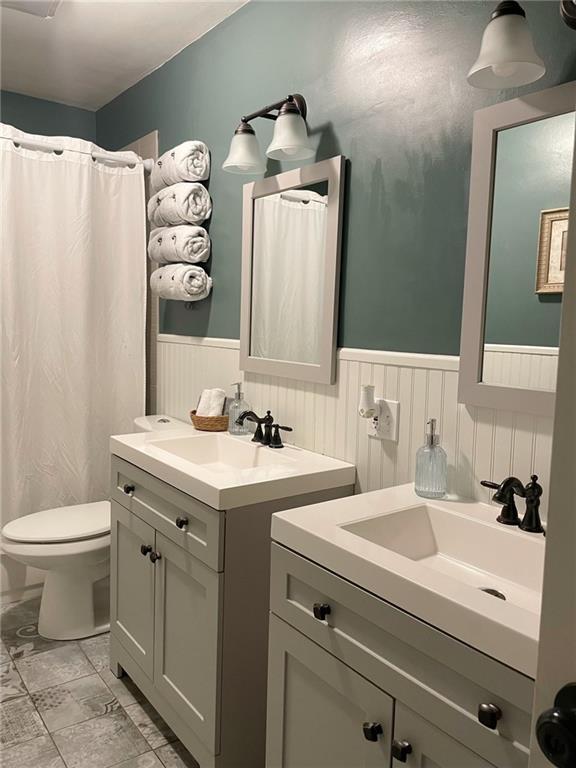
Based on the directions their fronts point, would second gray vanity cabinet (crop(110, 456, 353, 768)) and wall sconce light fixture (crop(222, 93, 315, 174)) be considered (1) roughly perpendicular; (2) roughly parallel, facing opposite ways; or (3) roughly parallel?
roughly parallel

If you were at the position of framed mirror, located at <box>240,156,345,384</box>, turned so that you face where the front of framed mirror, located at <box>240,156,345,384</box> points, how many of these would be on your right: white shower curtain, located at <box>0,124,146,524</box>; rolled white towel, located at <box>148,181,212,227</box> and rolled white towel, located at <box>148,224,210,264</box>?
3

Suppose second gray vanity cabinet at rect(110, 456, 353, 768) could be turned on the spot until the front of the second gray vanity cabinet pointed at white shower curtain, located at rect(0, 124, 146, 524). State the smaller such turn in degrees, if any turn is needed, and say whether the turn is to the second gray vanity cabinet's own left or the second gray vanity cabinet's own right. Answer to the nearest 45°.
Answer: approximately 90° to the second gray vanity cabinet's own right

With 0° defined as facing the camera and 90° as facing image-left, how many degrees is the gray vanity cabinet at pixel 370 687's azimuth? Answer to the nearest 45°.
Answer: approximately 45°

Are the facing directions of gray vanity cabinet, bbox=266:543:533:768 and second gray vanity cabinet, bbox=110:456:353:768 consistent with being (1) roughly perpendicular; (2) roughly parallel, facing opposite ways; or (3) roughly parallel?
roughly parallel

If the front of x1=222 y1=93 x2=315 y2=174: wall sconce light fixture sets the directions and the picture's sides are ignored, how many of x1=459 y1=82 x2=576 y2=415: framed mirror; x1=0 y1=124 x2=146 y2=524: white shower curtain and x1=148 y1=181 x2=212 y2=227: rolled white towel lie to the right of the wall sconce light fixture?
2

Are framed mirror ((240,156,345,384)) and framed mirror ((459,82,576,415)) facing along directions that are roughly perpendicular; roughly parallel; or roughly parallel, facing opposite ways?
roughly parallel

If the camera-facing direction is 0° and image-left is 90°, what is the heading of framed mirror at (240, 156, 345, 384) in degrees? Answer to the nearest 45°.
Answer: approximately 45°

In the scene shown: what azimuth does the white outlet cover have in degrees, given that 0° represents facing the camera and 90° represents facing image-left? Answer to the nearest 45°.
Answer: approximately 45°

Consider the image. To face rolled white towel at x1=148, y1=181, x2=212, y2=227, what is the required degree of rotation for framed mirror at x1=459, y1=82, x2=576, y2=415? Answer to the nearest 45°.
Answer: approximately 90° to its right

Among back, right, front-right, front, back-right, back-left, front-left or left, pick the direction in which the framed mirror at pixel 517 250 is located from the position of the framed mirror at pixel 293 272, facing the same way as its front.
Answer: left

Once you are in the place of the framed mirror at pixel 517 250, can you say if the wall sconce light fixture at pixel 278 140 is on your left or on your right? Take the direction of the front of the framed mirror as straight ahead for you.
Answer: on your right

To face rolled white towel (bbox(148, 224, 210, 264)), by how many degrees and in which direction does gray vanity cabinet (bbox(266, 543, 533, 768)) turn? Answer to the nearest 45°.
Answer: approximately 90° to its right

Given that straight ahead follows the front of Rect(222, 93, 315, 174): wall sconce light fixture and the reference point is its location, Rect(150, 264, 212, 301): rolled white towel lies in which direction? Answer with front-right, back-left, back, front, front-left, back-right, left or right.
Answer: right

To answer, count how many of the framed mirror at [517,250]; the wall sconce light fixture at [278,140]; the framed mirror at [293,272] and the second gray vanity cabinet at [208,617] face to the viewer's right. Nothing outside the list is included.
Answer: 0

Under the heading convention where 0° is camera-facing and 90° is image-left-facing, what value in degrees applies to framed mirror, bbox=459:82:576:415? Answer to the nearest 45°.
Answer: approximately 45°

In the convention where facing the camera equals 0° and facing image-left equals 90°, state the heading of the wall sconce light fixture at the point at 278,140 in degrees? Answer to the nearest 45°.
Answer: approximately 45°
